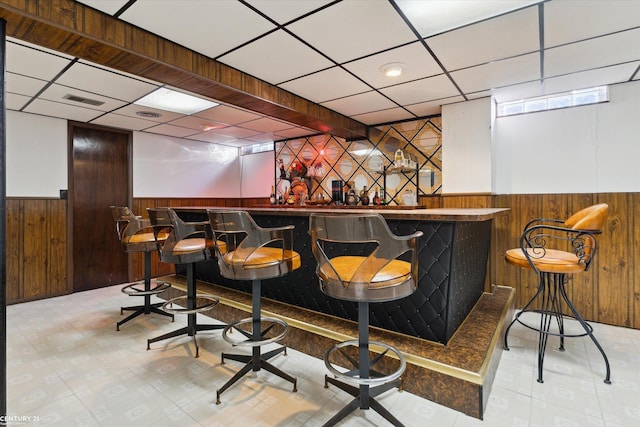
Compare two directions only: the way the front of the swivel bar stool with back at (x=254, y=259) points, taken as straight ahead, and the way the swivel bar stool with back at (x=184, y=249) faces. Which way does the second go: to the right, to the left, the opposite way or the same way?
the same way

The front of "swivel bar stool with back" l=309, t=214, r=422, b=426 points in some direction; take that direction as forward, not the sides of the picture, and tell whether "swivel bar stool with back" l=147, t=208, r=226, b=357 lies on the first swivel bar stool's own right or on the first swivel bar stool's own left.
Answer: on the first swivel bar stool's own left

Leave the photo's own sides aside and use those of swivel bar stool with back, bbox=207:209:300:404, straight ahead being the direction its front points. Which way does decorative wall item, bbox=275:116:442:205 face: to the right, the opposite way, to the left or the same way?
the opposite way

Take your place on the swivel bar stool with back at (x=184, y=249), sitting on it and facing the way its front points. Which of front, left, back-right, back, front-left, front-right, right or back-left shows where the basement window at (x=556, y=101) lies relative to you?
front-right

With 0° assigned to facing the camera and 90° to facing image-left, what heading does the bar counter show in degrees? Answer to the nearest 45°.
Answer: approximately 45°

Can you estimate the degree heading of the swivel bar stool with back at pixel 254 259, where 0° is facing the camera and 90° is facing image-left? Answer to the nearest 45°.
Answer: approximately 225°

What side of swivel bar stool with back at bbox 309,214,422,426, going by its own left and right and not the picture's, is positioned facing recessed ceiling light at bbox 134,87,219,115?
left

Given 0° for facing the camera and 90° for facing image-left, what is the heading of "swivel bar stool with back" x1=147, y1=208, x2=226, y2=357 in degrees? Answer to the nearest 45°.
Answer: approximately 225°

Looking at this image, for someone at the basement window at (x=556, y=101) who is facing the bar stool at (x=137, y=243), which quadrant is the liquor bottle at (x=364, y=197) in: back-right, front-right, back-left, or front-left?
front-right

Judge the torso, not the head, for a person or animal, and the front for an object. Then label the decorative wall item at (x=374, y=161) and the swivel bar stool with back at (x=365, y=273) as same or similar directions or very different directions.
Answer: very different directions

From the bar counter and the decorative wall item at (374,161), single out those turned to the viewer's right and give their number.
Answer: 0

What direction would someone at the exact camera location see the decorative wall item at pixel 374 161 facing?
facing the viewer and to the left of the viewer

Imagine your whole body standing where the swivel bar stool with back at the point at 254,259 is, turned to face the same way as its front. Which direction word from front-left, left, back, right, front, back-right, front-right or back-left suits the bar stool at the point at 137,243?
left

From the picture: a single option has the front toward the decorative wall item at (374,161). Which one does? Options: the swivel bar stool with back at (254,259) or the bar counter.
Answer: the swivel bar stool with back

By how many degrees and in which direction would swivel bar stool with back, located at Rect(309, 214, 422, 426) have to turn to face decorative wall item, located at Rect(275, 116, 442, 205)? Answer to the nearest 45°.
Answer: approximately 45° to its left

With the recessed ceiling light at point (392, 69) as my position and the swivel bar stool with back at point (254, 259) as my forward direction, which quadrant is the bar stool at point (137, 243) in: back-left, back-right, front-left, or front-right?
front-right

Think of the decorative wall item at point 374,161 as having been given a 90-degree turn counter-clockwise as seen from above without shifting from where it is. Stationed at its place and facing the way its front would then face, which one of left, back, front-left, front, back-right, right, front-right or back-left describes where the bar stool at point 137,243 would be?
right

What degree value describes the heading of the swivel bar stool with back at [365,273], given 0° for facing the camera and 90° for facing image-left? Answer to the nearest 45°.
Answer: approximately 225°

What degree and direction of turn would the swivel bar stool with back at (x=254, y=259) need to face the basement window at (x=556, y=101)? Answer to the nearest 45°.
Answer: approximately 45° to its right

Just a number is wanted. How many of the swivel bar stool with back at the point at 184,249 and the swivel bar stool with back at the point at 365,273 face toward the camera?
0
